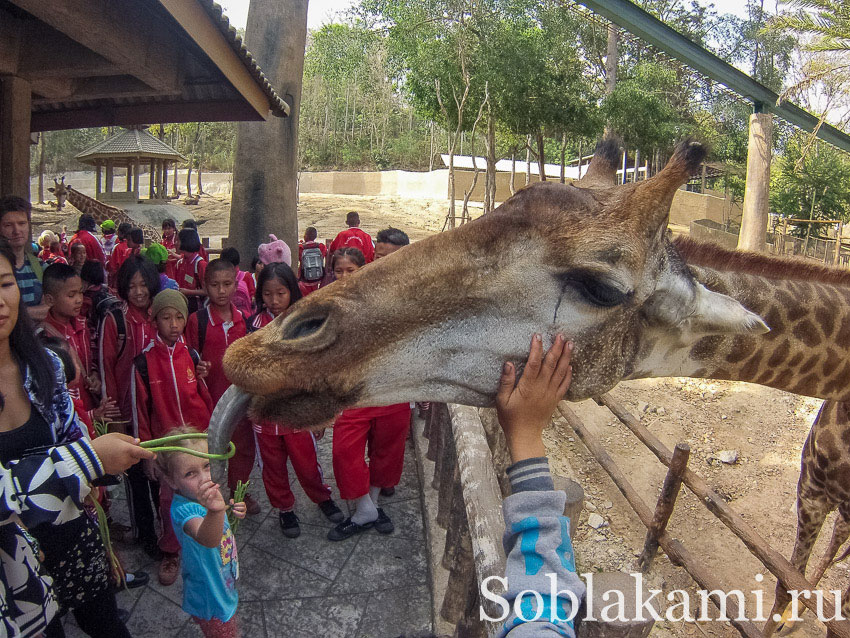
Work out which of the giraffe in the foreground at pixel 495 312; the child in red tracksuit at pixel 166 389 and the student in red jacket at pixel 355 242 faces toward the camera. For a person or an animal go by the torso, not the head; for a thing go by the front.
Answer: the child in red tracksuit

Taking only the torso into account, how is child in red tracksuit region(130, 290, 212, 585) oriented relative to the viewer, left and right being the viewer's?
facing the viewer

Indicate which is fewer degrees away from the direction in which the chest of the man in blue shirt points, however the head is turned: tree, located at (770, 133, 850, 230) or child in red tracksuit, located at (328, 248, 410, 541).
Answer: the child in red tracksuit

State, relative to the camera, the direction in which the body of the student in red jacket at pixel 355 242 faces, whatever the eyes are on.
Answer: away from the camera

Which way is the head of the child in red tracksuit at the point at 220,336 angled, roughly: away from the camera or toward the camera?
toward the camera

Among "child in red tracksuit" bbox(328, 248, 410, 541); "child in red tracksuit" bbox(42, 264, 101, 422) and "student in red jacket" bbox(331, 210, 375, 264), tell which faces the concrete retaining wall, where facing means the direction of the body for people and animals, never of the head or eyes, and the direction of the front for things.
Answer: the student in red jacket

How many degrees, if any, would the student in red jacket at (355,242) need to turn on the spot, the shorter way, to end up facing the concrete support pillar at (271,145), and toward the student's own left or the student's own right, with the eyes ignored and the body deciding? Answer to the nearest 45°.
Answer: approximately 45° to the student's own left

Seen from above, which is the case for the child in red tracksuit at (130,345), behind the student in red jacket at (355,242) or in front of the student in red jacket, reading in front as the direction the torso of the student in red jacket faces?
behind

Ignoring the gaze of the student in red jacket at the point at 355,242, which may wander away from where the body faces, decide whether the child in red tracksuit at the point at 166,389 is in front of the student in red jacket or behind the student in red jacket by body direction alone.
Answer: behind

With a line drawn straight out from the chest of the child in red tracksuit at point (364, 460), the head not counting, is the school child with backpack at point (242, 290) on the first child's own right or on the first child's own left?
on the first child's own right

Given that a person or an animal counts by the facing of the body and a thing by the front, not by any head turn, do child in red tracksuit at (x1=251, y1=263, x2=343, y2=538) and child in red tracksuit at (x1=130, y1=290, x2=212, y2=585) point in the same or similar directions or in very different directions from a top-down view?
same or similar directions

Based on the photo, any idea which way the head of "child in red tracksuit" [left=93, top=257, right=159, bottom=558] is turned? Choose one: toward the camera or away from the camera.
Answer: toward the camera

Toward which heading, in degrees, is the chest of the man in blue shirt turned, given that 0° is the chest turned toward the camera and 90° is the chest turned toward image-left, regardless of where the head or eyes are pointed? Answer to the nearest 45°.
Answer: approximately 0°

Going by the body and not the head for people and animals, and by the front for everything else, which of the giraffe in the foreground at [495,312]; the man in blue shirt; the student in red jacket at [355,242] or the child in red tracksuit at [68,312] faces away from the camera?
the student in red jacket
